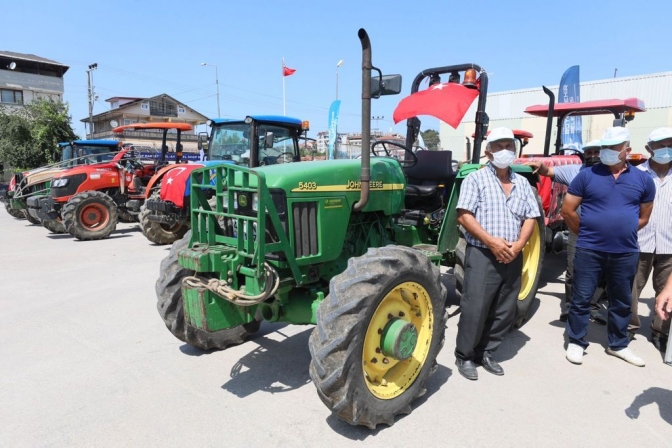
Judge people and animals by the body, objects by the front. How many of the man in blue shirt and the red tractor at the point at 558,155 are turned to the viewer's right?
0

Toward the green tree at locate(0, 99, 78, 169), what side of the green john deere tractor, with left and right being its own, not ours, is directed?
right

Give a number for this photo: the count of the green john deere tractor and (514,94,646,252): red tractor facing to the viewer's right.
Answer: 0

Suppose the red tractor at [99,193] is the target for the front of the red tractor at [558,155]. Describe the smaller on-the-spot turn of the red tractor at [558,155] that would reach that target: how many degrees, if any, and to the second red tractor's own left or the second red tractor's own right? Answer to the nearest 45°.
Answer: approximately 45° to the second red tractor's own right

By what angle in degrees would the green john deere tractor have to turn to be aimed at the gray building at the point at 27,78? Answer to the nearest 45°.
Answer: approximately 90° to its right

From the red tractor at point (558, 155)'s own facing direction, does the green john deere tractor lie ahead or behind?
ahead

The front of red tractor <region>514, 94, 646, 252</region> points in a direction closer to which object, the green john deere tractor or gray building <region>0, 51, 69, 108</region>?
the green john deere tractor
